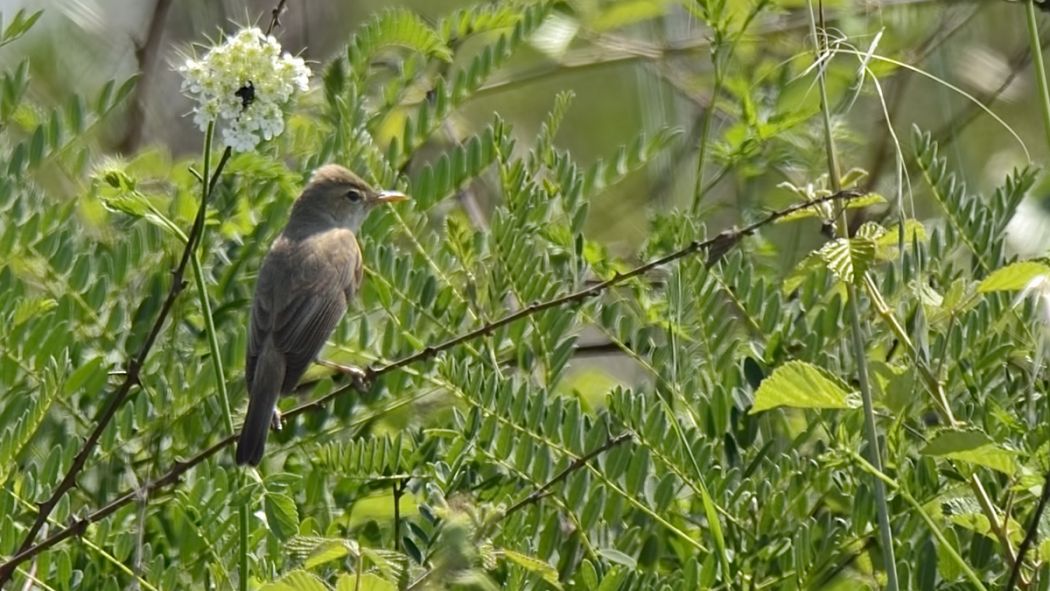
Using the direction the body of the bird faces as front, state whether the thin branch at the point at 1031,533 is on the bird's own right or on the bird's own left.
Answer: on the bird's own right

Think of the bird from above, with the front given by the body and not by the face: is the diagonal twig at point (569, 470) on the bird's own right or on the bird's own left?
on the bird's own right

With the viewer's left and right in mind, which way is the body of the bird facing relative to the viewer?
facing away from the viewer and to the right of the viewer

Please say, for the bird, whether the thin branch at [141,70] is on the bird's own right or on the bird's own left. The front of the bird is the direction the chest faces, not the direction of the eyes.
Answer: on the bird's own left
